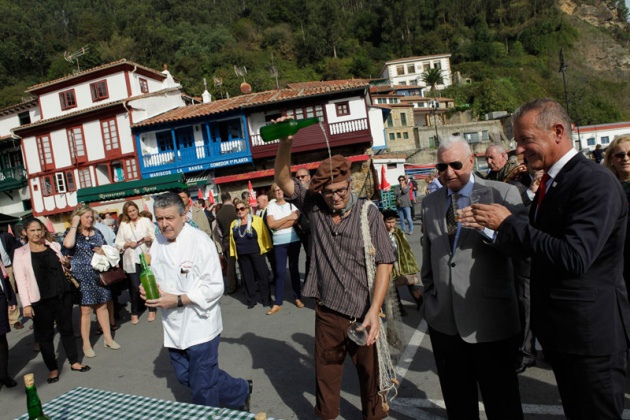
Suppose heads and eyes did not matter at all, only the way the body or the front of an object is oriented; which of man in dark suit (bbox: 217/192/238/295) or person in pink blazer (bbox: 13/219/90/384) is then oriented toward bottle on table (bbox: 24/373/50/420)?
the person in pink blazer

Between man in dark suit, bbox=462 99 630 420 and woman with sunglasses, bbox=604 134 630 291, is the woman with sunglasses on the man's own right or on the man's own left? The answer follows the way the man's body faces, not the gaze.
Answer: on the man's own right

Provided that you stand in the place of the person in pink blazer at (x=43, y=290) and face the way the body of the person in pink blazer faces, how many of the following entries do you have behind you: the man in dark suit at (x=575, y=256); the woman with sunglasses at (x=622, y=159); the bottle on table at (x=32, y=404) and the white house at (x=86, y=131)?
1

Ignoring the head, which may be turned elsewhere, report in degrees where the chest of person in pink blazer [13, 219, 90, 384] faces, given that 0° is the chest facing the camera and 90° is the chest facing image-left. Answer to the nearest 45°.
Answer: approximately 0°

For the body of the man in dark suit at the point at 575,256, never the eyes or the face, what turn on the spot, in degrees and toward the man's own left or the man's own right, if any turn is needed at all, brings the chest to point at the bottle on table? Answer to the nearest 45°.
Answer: approximately 45° to the man's own left

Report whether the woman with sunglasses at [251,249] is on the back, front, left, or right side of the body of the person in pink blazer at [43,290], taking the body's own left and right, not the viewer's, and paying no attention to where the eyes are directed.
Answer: left

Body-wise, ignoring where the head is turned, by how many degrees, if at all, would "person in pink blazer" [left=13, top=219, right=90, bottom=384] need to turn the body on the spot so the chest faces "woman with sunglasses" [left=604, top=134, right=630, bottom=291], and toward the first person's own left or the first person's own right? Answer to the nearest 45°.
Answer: approximately 45° to the first person's own left

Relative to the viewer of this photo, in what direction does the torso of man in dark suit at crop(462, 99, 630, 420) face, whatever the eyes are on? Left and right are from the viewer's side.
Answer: facing to the left of the viewer

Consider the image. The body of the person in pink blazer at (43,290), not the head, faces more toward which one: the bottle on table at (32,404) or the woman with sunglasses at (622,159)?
the bottle on table
